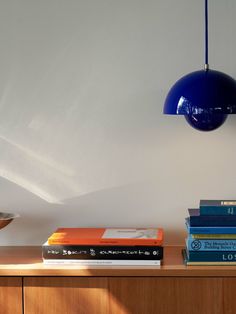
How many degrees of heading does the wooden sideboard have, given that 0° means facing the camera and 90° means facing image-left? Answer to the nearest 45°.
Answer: approximately 0°
